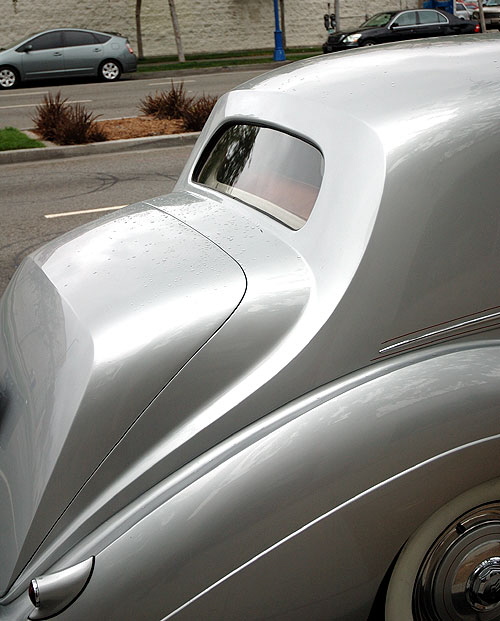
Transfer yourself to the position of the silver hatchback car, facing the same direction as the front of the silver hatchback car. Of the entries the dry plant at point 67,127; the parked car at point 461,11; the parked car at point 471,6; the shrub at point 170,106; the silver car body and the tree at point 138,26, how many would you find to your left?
3

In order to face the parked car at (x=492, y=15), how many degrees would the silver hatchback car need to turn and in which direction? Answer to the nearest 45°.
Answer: approximately 135° to its right

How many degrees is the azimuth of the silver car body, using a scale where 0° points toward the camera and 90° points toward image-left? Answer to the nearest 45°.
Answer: approximately 225°

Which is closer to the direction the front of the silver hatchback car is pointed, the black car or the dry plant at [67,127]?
the dry plant

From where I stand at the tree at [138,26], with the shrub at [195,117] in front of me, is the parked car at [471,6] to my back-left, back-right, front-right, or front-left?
back-left

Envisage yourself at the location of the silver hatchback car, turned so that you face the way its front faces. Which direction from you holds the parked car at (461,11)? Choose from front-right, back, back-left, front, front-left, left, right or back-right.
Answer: back-right

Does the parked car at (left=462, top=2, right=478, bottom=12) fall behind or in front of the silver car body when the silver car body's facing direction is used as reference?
in front

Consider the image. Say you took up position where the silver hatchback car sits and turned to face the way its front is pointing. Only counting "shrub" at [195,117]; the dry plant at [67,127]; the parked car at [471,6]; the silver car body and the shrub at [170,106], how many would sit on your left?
4

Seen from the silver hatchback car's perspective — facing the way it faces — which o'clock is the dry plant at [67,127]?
The dry plant is roughly at 9 o'clock from the silver hatchback car.

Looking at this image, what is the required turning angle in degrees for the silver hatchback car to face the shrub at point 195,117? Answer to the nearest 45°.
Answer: approximately 90° to its left

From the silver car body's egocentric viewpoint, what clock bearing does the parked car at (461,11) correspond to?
The parked car is roughly at 11 o'clock from the silver car body.

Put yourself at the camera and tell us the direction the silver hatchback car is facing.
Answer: facing to the left of the viewer

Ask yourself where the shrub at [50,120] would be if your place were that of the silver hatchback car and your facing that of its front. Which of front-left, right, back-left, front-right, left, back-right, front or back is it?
left

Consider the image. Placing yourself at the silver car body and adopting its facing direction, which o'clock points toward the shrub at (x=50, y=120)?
The shrub is roughly at 10 o'clock from the silver car body.

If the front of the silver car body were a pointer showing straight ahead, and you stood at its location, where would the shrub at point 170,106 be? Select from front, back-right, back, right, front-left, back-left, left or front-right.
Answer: front-left

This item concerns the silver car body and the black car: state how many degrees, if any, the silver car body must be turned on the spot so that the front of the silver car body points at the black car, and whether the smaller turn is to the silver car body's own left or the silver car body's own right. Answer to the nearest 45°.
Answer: approximately 45° to the silver car body's own left

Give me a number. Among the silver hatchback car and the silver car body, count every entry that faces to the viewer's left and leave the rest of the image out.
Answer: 1

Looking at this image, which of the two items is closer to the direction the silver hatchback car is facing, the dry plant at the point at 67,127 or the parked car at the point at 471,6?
the dry plant

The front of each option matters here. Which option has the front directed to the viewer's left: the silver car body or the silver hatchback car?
the silver hatchback car
